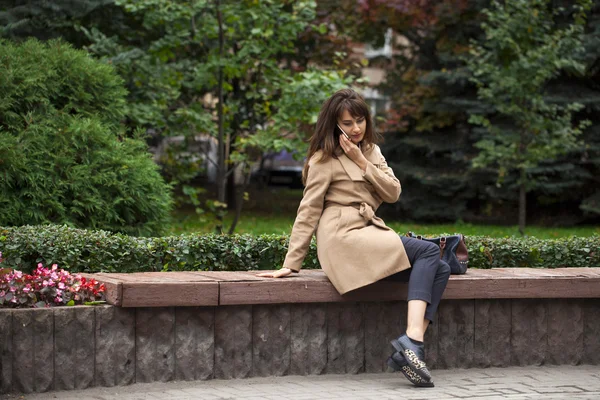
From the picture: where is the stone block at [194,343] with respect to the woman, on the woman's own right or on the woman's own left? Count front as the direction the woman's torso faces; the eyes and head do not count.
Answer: on the woman's own right

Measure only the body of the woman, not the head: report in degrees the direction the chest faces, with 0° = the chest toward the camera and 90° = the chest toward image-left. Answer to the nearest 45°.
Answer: approximately 315°

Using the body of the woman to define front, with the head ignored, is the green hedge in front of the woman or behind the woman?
behind

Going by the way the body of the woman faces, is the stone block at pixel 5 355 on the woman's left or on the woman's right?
on the woman's right

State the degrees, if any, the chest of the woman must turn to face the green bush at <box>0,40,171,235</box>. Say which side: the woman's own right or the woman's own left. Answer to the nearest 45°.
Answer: approximately 180°

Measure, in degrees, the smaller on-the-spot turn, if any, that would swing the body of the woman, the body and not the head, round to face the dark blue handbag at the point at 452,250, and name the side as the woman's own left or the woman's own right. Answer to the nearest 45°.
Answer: approximately 45° to the woman's own left

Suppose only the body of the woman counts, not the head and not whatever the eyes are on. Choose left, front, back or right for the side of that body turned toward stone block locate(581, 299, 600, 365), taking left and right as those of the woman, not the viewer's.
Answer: left

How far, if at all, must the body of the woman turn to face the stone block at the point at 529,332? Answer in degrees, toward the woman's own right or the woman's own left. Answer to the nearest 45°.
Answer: approximately 90° to the woman's own left

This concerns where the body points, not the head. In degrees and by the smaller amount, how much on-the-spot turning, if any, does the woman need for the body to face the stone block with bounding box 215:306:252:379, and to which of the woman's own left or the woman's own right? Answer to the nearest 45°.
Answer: approximately 90° to the woman's own right
